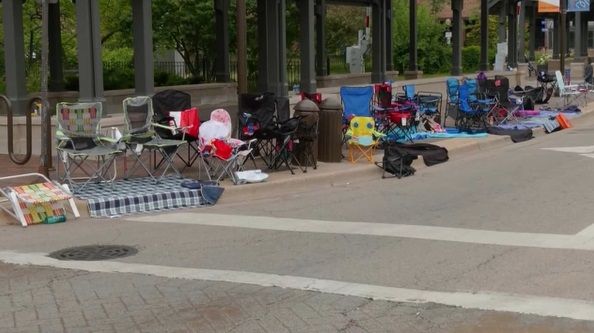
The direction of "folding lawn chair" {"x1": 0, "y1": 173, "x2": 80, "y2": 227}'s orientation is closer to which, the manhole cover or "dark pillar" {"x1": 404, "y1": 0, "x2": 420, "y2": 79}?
the manhole cover

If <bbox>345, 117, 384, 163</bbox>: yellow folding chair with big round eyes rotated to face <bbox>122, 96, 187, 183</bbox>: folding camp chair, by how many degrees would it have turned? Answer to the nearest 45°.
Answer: approximately 45° to its right

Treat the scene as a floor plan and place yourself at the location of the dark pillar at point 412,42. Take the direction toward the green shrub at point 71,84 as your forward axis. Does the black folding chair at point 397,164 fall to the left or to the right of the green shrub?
left

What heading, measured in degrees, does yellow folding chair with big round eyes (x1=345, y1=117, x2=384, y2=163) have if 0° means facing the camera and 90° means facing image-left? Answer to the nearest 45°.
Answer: approximately 0°

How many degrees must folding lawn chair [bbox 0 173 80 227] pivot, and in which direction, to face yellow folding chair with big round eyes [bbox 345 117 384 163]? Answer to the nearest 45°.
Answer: approximately 90° to its left

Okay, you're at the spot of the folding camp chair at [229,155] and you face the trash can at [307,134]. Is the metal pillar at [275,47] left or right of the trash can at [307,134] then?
left

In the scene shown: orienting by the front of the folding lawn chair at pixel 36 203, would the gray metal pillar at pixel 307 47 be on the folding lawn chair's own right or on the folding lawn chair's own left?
on the folding lawn chair's own left

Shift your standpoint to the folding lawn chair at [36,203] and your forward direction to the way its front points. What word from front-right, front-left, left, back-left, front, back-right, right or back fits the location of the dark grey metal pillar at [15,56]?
back-left

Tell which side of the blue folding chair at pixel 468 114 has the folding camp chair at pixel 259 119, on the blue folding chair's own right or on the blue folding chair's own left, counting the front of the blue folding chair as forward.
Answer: on the blue folding chair's own right

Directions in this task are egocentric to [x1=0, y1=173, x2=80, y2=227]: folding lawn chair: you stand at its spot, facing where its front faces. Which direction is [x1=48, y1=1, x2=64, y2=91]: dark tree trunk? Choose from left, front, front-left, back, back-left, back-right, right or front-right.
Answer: back-left

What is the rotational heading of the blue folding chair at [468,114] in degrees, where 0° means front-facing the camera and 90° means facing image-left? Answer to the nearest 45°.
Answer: approximately 315°

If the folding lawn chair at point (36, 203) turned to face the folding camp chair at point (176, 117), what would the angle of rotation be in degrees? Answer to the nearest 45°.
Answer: approximately 90° to its left
